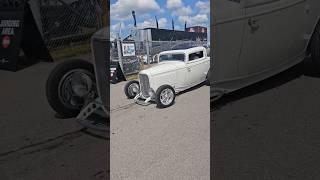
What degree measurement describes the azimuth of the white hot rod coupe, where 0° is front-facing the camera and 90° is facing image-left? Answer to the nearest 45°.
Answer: approximately 45°

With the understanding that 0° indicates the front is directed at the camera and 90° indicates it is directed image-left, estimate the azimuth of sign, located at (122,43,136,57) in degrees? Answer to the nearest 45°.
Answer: approximately 0°
